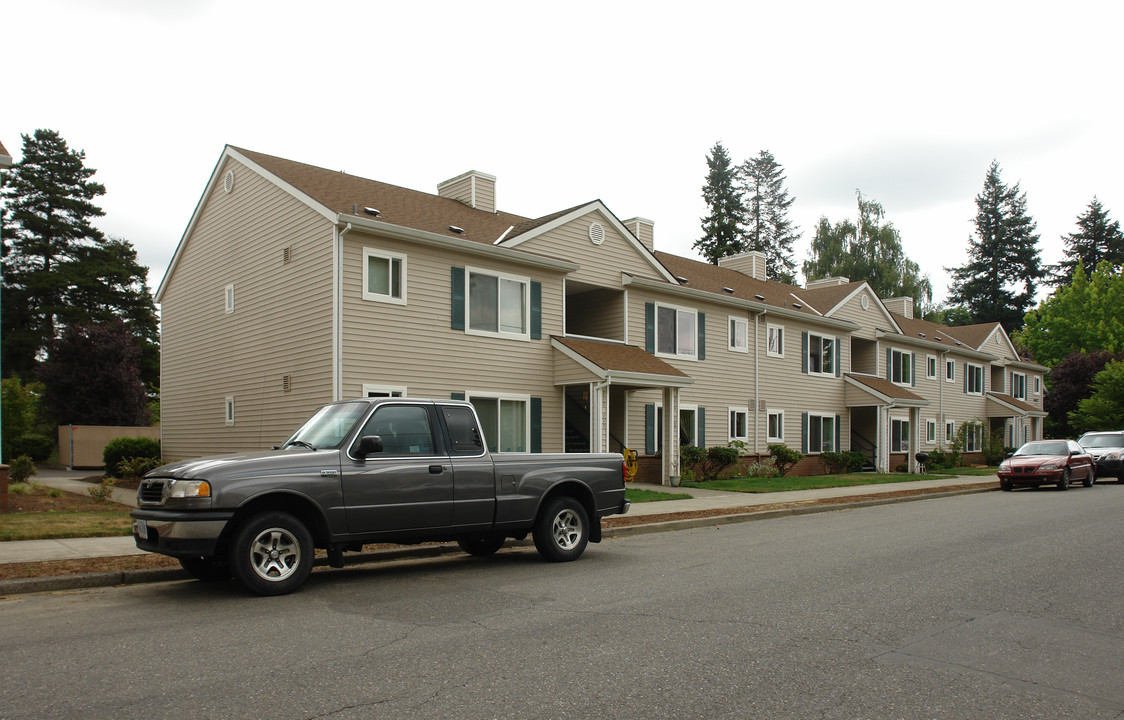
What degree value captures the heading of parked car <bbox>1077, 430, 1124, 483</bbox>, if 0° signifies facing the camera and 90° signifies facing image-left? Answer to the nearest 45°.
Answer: approximately 0°

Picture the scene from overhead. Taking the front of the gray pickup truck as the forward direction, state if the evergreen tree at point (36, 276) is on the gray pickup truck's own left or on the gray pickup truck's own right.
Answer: on the gray pickup truck's own right

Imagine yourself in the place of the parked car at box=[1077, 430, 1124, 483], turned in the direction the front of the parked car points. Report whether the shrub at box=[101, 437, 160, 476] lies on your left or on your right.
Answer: on your right

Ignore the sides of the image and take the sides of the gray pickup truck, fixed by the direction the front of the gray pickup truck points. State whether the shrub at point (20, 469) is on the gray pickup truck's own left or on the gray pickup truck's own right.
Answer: on the gray pickup truck's own right

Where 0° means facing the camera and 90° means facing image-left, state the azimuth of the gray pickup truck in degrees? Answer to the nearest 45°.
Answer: approximately 45°
